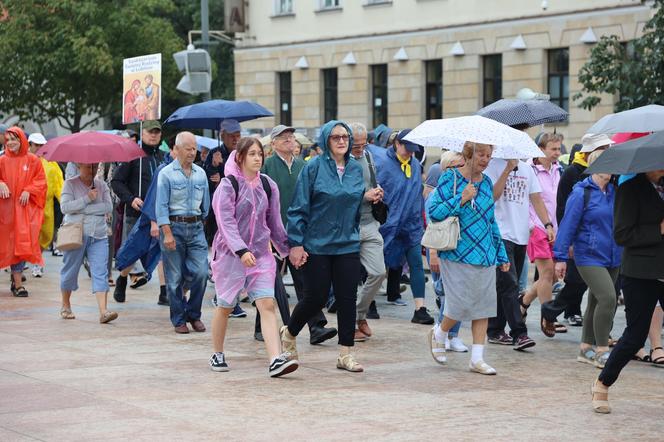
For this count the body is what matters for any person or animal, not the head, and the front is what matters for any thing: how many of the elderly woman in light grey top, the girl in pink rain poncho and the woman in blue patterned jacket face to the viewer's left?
0

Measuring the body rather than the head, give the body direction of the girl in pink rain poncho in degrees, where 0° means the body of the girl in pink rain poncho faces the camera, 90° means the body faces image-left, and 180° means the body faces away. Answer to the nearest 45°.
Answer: approximately 315°

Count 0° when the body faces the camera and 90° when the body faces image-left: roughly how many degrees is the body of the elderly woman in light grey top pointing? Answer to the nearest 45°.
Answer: approximately 315°

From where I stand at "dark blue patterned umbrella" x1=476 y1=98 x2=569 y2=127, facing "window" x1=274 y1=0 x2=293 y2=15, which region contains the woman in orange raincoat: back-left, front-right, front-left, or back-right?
front-left

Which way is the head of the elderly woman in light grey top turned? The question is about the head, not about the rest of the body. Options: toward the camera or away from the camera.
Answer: toward the camera

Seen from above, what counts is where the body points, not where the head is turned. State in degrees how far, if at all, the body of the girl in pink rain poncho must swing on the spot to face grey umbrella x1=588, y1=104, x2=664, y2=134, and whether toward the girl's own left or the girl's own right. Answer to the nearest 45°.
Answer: approximately 45° to the girl's own left

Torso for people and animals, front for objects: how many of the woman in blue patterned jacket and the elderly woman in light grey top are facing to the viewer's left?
0

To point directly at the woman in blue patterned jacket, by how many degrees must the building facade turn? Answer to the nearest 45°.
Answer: approximately 45° to its left

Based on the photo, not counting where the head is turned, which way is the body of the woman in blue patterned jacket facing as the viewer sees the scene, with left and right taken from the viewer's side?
facing the viewer and to the right of the viewer

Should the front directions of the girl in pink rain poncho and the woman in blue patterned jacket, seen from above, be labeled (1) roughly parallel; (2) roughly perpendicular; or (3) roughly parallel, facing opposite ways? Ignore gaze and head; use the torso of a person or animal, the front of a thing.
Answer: roughly parallel

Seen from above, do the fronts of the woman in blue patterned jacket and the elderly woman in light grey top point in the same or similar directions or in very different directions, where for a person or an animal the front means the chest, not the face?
same or similar directions

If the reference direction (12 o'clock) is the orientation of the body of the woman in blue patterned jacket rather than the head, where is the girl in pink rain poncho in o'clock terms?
The girl in pink rain poncho is roughly at 4 o'clock from the woman in blue patterned jacket.

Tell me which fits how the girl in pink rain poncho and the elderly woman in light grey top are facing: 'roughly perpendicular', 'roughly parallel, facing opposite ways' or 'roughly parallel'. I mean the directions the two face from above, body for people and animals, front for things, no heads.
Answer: roughly parallel
